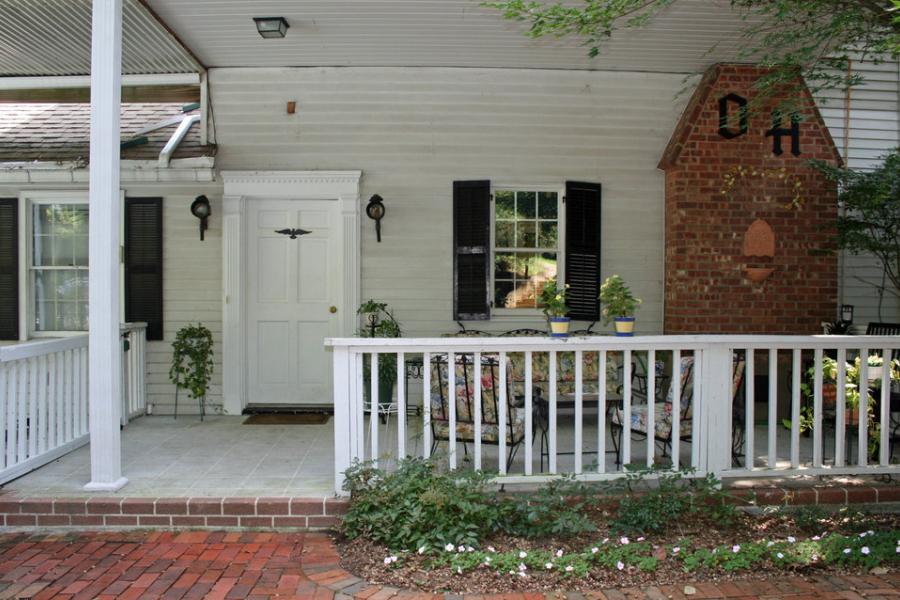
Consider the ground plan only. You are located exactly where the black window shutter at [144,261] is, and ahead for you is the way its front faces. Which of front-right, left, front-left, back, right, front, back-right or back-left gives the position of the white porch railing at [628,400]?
front-left

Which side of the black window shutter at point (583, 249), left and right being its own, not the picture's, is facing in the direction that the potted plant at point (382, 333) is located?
right

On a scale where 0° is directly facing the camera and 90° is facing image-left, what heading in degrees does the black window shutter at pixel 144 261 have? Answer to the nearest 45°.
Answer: approximately 0°

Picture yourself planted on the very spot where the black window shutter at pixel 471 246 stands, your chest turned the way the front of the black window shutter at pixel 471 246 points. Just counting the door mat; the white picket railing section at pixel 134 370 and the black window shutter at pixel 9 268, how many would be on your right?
3

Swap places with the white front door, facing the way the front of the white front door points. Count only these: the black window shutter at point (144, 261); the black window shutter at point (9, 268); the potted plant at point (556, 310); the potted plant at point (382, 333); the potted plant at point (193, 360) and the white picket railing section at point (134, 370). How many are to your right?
4

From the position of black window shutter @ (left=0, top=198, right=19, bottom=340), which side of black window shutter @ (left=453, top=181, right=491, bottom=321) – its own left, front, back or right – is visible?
right

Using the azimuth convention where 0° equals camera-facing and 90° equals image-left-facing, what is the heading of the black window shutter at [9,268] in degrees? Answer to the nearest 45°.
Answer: approximately 0°

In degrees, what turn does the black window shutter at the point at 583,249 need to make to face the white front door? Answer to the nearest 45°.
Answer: approximately 90° to its right
